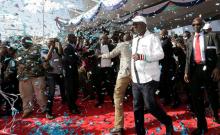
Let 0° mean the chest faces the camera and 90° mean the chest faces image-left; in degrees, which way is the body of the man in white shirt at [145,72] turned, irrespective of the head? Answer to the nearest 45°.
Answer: approximately 45°

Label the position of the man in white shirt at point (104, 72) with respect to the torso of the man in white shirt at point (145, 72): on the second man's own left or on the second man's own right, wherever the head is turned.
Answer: on the second man's own right

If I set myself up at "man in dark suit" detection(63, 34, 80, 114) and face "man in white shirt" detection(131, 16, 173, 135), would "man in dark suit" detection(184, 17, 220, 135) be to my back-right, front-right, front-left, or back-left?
front-left

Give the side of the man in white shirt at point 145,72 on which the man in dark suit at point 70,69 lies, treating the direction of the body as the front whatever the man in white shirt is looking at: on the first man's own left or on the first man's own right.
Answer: on the first man's own right

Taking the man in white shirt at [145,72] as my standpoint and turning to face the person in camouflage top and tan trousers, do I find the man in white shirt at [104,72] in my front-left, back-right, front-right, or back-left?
front-right

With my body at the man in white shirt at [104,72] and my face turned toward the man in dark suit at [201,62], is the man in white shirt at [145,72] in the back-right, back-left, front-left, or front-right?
front-right

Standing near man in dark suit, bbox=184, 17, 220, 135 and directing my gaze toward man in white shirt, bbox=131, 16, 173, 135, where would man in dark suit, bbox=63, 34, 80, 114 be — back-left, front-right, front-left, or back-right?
front-right

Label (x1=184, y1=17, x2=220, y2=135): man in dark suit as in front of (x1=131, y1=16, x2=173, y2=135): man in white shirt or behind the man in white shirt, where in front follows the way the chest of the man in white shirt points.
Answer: behind

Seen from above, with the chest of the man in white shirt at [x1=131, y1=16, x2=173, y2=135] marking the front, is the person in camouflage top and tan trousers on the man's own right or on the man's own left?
on the man's own right
